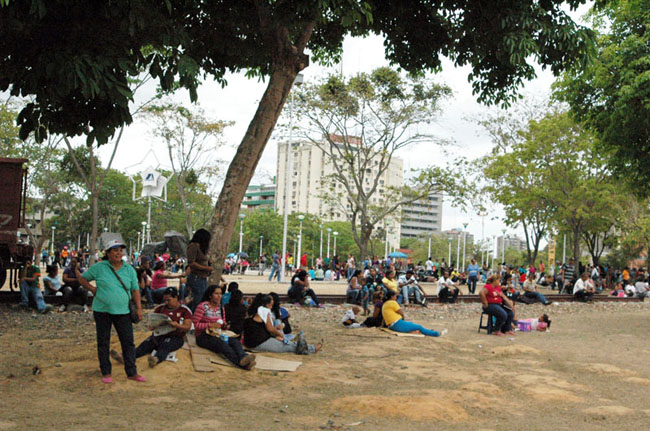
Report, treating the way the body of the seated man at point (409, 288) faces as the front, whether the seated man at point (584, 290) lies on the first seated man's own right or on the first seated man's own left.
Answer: on the first seated man's own left

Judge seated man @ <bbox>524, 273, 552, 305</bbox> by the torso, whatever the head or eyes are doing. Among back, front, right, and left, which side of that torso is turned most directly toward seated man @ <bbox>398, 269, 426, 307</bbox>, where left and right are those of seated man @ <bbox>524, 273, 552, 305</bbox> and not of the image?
right

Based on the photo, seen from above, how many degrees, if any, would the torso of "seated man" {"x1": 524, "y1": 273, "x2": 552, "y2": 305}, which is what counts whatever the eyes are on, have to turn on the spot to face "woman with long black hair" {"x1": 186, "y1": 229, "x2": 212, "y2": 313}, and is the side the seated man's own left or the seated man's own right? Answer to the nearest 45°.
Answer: approximately 45° to the seated man's own right

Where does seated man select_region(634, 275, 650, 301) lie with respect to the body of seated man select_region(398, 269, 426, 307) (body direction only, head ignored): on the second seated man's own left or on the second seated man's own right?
on the second seated man's own left

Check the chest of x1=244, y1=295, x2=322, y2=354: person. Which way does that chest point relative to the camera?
to the viewer's right

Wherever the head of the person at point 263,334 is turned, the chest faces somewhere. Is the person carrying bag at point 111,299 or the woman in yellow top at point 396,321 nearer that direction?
the woman in yellow top

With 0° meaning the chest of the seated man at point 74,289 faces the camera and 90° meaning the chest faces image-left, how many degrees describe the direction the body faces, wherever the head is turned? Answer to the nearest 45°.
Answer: approximately 315°
